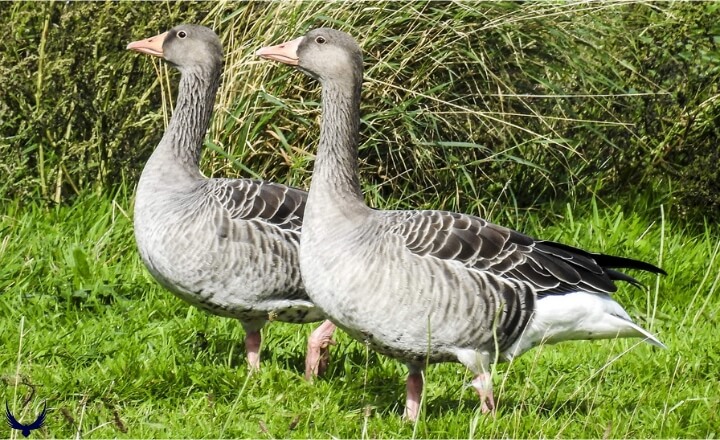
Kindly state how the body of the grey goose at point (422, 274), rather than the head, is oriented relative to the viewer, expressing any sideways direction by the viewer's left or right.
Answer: facing to the left of the viewer

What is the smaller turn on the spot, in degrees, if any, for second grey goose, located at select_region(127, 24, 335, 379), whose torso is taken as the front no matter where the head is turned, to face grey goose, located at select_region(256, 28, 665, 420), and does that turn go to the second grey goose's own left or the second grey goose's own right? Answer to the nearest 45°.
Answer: approximately 135° to the second grey goose's own left

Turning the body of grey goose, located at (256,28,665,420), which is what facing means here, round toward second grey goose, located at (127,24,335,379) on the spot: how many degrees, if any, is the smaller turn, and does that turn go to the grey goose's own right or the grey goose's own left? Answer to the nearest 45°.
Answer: approximately 45° to the grey goose's own right

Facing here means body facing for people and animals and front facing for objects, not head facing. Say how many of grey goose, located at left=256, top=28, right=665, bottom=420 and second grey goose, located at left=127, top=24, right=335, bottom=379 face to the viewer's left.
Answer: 2

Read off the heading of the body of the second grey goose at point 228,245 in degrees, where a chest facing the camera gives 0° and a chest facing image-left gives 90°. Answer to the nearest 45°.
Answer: approximately 90°
